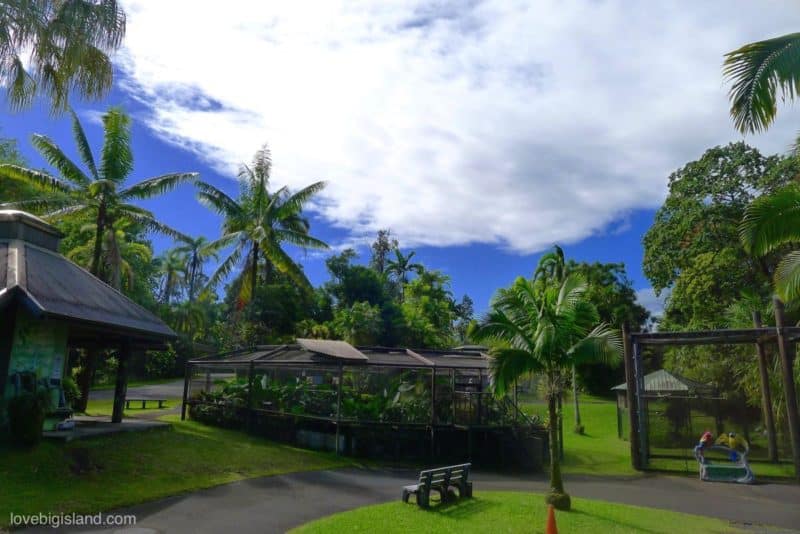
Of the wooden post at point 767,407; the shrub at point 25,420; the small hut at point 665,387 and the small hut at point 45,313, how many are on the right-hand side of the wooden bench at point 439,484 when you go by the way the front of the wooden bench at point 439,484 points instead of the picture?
2
